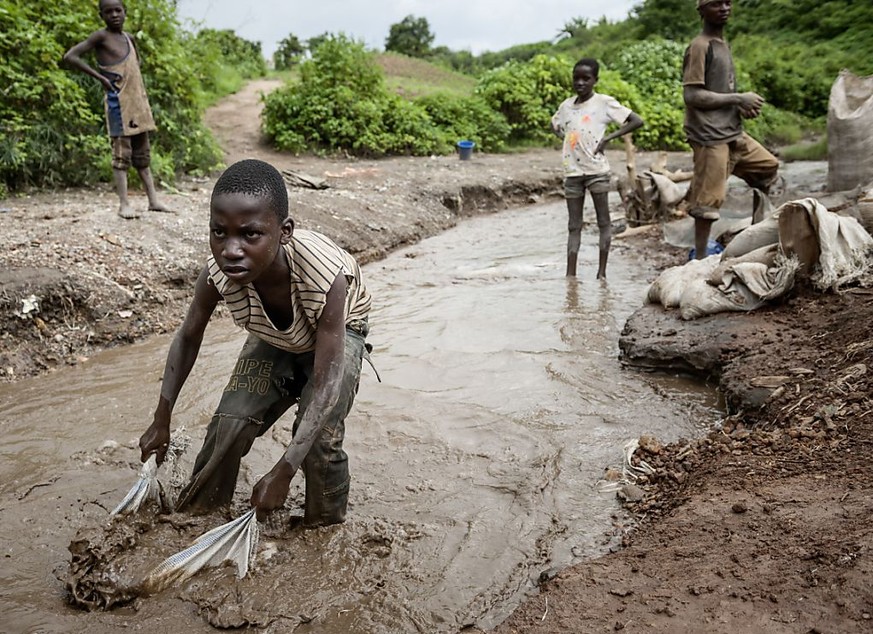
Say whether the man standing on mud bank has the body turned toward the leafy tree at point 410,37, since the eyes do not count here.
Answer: no

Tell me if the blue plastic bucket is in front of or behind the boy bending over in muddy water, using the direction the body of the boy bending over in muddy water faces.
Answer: behind

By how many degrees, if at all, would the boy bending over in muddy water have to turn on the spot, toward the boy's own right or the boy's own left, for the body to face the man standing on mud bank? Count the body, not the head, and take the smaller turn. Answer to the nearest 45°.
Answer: approximately 180°

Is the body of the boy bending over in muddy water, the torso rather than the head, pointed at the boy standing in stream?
no

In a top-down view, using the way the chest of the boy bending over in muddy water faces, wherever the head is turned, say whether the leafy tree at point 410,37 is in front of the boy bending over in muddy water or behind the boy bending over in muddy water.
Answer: behind

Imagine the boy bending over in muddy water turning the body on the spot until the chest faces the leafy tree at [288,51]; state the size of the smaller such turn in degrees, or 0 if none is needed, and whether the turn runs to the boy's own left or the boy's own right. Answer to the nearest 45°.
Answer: approximately 135° to the boy's own right

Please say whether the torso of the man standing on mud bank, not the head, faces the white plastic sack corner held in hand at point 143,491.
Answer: no

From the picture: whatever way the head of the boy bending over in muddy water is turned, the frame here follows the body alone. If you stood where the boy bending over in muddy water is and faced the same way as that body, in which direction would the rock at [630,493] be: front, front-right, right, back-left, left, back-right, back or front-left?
back-left

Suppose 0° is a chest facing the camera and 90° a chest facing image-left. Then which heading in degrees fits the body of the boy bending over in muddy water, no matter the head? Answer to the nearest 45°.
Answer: approximately 45°

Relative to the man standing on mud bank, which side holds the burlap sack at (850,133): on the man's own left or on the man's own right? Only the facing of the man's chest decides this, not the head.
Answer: on the man's own left

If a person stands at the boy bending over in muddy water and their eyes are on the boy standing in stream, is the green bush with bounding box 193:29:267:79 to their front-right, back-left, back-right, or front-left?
front-left

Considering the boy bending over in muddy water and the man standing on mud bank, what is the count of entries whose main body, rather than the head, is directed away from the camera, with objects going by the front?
0

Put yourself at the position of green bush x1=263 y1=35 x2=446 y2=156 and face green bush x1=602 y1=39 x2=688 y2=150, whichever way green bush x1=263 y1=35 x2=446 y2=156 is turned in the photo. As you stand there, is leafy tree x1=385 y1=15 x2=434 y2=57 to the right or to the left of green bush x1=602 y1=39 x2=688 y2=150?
left

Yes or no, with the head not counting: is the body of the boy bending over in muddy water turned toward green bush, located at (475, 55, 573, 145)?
no
